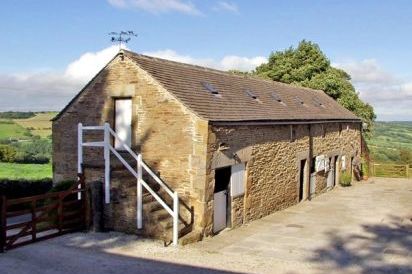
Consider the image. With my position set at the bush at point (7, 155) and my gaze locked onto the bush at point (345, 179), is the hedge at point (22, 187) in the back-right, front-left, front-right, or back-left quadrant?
front-right

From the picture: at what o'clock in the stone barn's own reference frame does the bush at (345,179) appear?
The bush is roughly at 9 o'clock from the stone barn.

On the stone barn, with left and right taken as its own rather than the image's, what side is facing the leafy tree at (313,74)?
left

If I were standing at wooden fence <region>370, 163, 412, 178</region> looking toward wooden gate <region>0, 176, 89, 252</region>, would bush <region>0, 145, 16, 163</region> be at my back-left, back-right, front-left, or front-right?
front-right

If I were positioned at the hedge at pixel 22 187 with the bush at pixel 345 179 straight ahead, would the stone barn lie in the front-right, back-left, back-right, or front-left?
front-right

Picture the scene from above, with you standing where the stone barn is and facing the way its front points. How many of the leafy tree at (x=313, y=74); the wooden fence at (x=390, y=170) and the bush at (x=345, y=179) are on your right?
0

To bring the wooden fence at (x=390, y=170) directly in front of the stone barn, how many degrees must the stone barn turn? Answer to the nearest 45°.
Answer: approximately 90° to its left

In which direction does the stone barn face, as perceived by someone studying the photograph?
facing the viewer and to the right of the viewer

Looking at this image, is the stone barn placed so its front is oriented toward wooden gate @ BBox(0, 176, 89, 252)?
no

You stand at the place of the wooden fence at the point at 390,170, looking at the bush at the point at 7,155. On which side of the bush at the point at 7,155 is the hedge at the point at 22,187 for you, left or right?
left

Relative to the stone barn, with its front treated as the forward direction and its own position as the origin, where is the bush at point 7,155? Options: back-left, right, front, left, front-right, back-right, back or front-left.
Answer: back

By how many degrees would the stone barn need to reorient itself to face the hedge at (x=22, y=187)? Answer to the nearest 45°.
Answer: approximately 180°

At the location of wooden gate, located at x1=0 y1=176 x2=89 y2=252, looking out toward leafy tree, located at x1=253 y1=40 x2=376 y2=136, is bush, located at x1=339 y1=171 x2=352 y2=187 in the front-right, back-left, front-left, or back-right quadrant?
front-right
